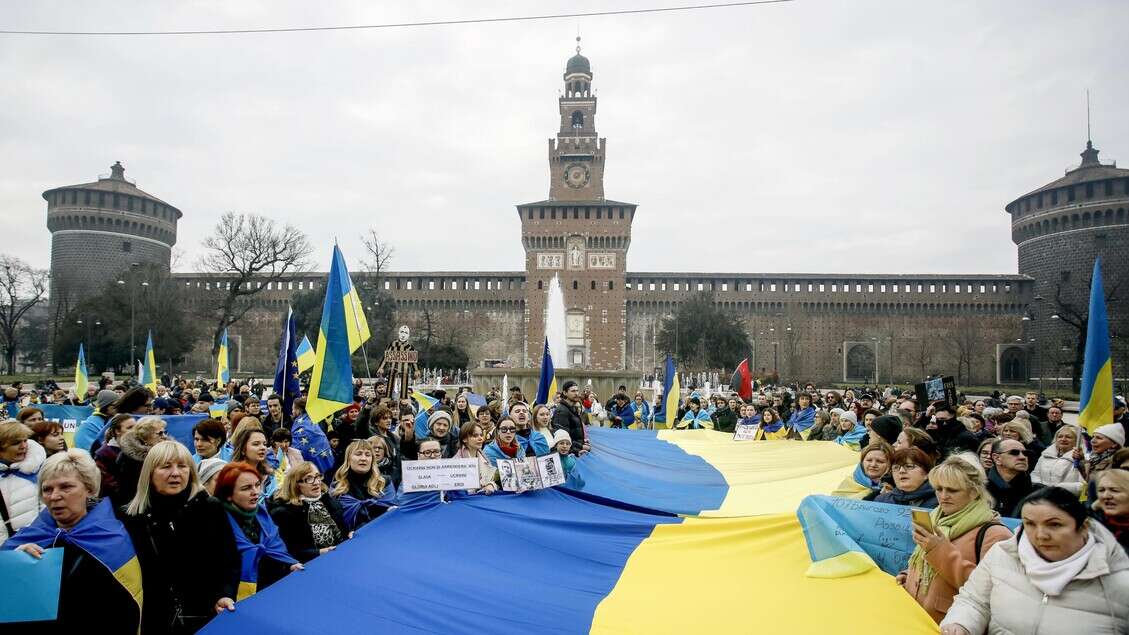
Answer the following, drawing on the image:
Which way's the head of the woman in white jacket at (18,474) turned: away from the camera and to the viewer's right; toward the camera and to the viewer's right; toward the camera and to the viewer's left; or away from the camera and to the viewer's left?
toward the camera and to the viewer's right

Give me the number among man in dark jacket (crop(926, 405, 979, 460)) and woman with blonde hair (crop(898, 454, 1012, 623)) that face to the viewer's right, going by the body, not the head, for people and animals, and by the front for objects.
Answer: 0

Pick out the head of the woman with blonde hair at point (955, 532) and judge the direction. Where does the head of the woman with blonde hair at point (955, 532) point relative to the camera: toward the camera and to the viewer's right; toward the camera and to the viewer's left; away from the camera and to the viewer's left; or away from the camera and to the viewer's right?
toward the camera and to the viewer's left

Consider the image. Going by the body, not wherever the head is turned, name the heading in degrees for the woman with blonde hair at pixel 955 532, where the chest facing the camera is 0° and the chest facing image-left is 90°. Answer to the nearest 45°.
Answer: approximately 45°

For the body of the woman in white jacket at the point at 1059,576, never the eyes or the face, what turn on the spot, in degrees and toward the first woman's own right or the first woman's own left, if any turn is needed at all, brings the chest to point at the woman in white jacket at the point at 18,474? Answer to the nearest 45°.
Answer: approximately 45° to the first woman's own right

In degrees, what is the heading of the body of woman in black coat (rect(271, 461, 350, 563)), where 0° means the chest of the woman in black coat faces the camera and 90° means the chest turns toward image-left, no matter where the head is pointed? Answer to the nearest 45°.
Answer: approximately 315°

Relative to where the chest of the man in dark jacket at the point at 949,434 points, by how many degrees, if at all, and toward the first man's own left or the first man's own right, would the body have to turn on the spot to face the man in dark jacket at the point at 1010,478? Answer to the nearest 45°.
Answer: approximately 45° to the first man's own left

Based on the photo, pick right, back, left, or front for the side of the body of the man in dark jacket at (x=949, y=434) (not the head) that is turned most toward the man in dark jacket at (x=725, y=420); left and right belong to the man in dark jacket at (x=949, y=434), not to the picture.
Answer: right
